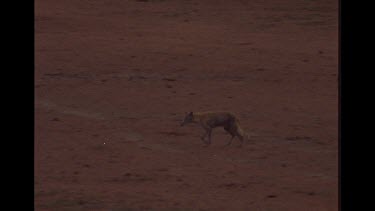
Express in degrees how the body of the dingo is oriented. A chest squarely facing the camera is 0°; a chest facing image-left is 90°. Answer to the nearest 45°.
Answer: approximately 90°
